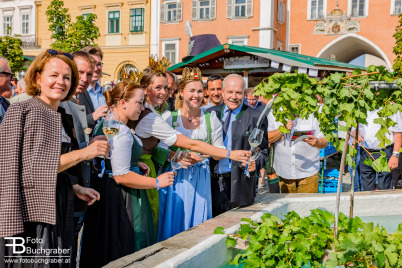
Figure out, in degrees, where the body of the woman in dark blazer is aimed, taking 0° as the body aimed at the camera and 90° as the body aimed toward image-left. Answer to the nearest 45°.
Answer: approximately 315°

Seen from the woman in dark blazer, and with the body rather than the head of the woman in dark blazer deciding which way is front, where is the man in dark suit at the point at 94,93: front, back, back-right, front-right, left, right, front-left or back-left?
back-left

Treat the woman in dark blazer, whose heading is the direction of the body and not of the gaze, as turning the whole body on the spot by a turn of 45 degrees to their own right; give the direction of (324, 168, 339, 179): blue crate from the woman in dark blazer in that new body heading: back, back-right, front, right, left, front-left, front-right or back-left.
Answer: back-left

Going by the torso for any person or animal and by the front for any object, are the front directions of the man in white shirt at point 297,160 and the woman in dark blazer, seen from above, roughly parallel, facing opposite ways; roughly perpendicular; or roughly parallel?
roughly perpendicular

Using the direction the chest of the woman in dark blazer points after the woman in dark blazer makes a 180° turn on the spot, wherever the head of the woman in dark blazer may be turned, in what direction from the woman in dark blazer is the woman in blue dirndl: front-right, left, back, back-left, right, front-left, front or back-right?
right

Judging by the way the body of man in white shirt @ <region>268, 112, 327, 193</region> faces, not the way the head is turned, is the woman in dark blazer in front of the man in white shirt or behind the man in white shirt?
in front

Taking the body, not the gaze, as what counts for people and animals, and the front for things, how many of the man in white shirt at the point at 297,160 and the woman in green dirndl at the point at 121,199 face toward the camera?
1

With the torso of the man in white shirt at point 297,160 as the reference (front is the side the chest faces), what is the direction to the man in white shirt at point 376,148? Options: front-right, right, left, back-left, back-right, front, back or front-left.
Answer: back-left

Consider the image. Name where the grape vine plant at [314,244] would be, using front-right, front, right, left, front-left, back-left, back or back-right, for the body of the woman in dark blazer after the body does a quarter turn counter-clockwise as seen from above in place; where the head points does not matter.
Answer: front-right

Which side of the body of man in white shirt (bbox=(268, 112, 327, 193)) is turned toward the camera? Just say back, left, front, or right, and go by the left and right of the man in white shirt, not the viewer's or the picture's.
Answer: front

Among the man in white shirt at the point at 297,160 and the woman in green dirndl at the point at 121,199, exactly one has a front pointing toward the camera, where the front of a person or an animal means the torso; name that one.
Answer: the man in white shirt

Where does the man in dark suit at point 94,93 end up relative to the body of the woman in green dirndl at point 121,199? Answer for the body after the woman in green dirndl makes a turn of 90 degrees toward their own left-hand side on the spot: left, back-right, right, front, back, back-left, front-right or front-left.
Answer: front

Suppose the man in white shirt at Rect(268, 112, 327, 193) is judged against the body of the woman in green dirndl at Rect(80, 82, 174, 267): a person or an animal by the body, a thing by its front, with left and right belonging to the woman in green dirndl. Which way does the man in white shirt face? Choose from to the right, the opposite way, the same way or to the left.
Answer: to the right

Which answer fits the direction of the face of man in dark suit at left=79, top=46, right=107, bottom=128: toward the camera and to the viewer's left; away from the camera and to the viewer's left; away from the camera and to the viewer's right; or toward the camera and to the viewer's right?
toward the camera and to the viewer's right

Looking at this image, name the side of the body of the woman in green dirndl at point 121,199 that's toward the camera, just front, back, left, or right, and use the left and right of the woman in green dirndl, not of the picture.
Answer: right

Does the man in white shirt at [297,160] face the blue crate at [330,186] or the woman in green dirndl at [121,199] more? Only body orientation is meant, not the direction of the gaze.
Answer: the woman in green dirndl
